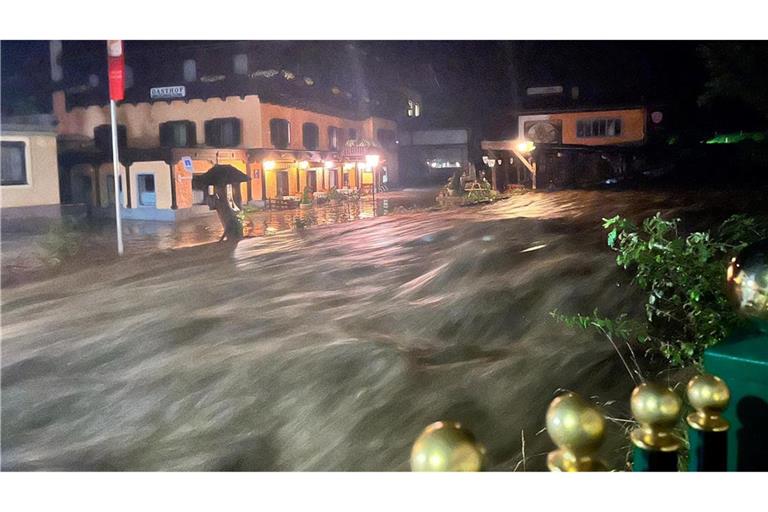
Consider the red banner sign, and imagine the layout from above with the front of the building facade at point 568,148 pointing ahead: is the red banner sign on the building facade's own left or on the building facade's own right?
on the building facade's own right

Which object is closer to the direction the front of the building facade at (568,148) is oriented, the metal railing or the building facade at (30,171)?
the metal railing

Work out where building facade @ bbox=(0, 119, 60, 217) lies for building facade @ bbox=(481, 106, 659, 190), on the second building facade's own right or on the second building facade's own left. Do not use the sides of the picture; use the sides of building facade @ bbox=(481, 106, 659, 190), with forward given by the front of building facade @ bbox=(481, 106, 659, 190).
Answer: on the second building facade's own right

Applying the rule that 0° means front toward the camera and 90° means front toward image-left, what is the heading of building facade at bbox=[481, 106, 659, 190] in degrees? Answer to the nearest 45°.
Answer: approximately 0°
